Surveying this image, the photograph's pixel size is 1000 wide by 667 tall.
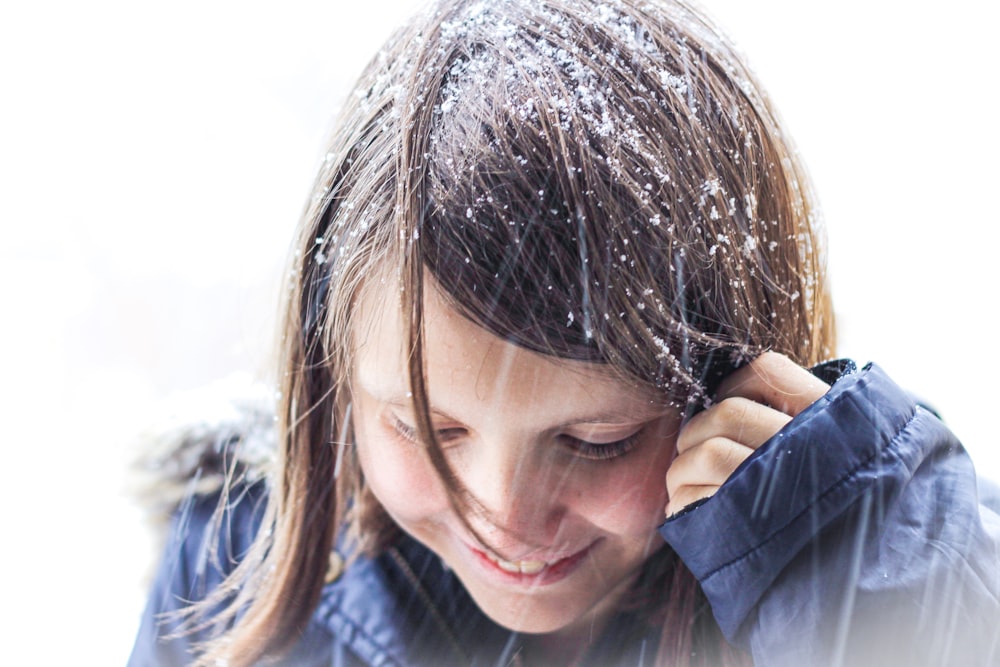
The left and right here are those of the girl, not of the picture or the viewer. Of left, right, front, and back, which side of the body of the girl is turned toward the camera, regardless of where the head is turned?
front
